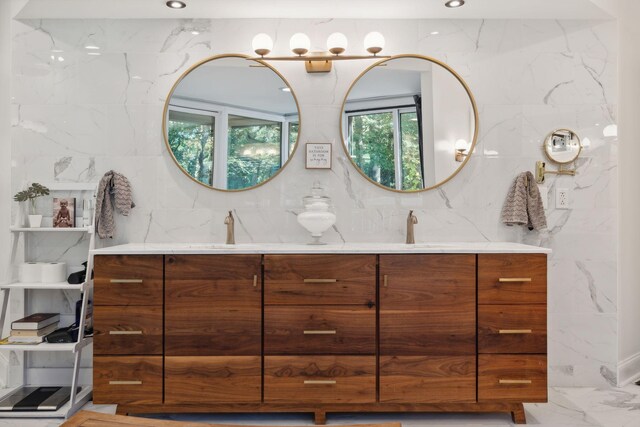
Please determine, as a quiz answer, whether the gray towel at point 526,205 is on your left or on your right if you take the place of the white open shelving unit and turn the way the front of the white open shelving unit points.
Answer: on your left

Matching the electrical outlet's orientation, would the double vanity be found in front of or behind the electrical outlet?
in front

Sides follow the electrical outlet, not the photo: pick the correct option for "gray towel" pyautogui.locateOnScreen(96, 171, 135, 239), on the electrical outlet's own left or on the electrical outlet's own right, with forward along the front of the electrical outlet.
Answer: on the electrical outlet's own right

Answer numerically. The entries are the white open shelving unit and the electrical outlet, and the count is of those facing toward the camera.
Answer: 2

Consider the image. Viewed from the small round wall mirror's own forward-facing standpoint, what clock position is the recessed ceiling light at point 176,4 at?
The recessed ceiling light is roughly at 2 o'clock from the small round wall mirror.

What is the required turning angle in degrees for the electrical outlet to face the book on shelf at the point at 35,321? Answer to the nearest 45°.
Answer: approximately 45° to its right

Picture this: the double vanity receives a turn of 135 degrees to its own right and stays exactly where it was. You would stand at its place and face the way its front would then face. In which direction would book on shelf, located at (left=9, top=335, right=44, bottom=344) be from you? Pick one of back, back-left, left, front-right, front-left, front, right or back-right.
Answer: front-left

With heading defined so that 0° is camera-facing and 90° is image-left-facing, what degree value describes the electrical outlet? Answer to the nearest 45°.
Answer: approximately 0°
